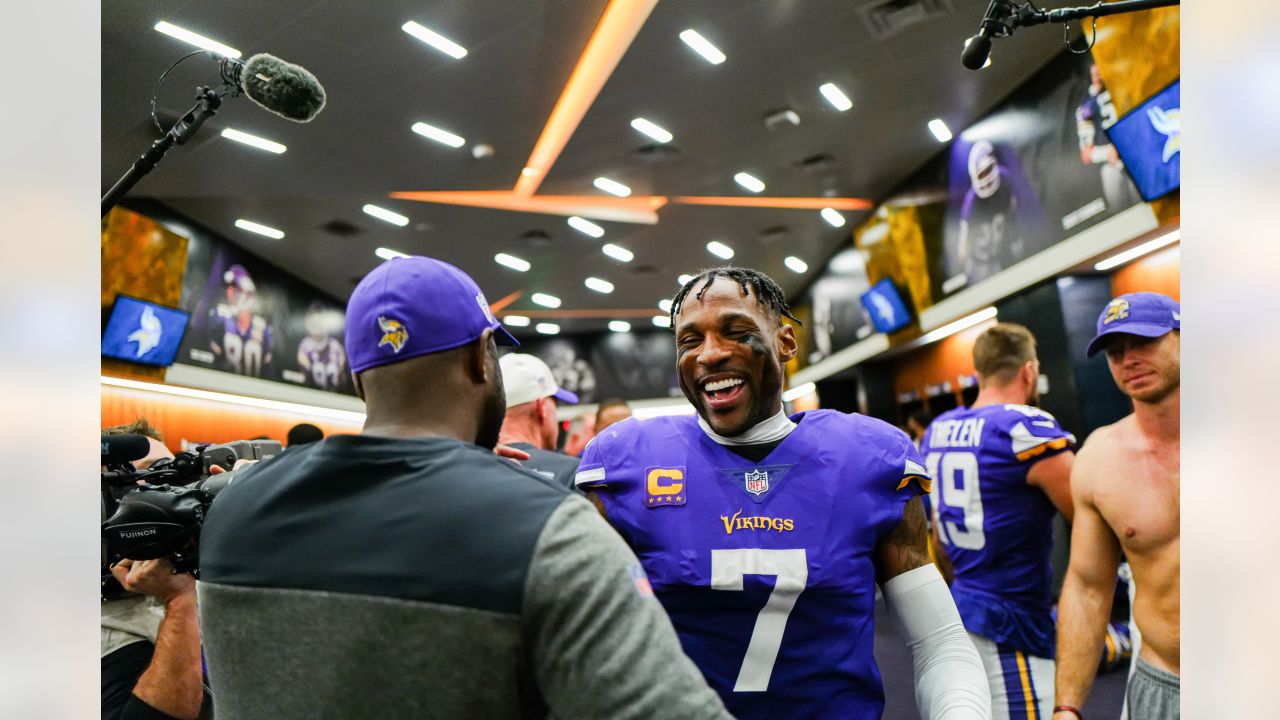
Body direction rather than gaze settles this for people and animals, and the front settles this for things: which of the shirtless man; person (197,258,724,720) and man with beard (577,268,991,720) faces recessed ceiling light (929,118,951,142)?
the person

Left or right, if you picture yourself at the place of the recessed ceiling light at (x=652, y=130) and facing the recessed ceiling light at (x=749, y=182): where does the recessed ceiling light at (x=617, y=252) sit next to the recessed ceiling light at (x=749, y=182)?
left

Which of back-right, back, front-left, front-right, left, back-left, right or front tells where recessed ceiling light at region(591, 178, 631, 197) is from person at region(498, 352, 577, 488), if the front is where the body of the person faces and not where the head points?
front-left

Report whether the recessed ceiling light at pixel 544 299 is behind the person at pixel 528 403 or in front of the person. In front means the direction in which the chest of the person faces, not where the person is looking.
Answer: in front

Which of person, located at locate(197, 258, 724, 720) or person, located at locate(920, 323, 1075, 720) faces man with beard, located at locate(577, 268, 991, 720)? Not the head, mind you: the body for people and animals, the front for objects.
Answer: person, located at locate(197, 258, 724, 720)

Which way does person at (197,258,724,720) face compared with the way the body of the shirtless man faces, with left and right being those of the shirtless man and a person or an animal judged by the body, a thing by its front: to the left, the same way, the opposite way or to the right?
the opposite way

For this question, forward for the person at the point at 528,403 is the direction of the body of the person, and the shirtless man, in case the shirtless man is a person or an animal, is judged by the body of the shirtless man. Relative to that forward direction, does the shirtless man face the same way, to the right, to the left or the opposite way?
the opposite way

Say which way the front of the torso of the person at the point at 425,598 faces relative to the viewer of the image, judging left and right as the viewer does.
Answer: facing away from the viewer and to the right of the viewer

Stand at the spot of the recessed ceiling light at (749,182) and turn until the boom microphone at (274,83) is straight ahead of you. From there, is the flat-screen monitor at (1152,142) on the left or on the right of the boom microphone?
left

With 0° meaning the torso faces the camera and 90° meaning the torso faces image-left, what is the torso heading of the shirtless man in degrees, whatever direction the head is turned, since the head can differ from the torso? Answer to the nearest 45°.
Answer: approximately 0°
